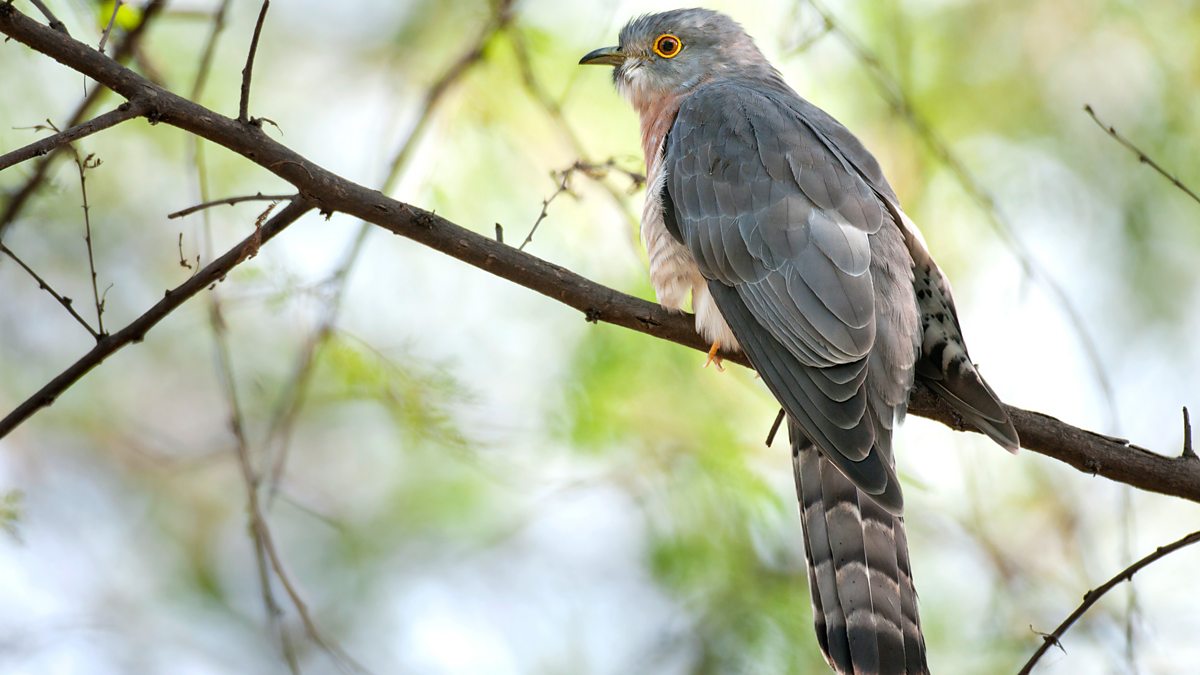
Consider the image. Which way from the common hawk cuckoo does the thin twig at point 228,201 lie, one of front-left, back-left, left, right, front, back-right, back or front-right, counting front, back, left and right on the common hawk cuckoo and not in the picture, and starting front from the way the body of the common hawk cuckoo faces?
left

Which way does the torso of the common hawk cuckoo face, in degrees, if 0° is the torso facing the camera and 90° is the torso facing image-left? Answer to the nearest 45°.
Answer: approximately 135°

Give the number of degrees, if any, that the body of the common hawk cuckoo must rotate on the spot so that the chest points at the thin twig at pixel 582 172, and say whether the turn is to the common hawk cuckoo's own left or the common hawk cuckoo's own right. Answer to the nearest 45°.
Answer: approximately 90° to the common hawk cuckoo's own left

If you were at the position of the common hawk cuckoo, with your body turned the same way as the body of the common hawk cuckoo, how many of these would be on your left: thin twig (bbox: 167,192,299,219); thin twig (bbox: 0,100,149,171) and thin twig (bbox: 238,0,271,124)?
3

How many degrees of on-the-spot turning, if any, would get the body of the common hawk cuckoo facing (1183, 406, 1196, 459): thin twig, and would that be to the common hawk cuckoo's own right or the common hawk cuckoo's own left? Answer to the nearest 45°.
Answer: approximately 135° to the common hawk cuckoo's own right

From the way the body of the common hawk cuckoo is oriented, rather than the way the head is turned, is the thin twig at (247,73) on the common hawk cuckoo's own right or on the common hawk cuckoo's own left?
on the common hawk cuckoo's own left

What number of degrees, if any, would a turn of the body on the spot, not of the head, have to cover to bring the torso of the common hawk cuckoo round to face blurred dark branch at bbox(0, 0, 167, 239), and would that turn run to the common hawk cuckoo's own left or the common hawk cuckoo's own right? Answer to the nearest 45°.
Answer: approximately 45° to the common hawk cuckoo's own left
